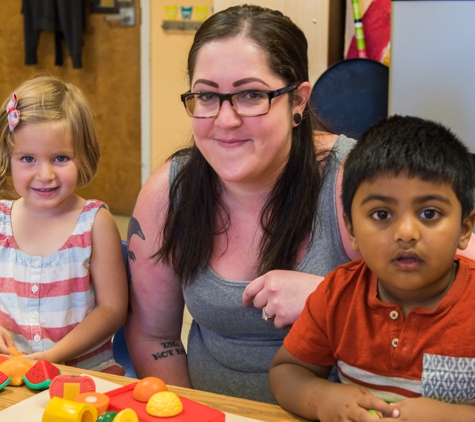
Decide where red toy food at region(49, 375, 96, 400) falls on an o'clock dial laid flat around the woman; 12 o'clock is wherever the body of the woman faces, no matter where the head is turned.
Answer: The red toy food is roughly at 1 o'clock from the woman.

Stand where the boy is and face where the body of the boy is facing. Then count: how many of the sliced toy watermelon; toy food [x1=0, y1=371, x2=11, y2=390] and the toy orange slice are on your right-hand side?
3

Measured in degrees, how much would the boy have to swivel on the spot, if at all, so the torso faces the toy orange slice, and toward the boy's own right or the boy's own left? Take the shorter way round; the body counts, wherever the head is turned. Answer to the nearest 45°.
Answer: approximately 90° to the boy's own right

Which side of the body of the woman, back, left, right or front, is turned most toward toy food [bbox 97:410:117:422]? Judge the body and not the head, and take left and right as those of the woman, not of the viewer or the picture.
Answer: front

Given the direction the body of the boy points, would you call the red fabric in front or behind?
behind

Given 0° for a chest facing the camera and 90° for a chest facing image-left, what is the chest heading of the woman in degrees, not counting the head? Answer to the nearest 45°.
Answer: approximately 0°

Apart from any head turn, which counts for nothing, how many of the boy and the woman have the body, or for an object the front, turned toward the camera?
2
